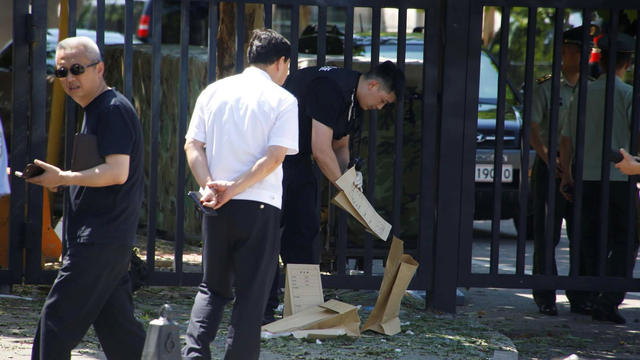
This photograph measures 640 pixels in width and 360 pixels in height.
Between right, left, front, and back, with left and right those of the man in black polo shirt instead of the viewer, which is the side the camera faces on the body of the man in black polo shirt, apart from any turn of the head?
right

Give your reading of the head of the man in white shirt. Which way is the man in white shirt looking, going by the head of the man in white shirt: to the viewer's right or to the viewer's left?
to the viewer's right

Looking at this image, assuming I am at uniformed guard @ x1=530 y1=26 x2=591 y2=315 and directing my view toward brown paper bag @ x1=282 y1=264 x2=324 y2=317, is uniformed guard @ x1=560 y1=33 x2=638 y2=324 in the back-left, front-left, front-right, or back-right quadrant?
back-left

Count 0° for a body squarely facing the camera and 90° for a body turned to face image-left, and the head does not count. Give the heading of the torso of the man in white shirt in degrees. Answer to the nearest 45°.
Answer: approximately 225°

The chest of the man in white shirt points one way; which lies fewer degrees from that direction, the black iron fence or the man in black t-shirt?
the black iron fence
